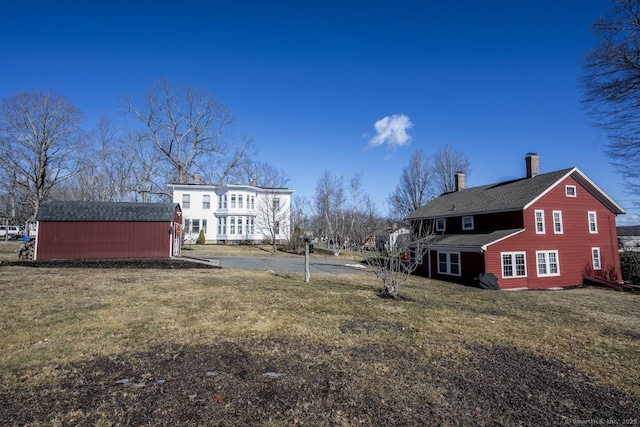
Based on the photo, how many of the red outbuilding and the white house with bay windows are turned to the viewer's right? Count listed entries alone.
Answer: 1

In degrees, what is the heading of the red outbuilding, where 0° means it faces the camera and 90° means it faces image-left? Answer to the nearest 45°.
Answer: approximately 270°

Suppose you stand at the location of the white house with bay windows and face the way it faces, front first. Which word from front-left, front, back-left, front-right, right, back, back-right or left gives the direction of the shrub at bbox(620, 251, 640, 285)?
front-left

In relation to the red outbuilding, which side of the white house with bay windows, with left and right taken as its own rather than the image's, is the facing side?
front

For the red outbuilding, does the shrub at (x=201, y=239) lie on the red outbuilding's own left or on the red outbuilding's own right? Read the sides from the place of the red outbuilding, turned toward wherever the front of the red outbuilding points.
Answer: on the red outbuilding's own left

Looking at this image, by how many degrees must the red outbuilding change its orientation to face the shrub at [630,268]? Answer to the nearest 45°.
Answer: approximately 45° to its right

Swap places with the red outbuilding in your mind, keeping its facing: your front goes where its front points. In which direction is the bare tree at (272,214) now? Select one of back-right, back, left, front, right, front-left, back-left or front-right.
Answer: front-left

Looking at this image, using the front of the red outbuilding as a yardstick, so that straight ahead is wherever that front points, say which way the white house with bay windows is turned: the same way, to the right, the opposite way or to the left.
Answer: to the right

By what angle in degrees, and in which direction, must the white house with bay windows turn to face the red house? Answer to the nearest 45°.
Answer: approximately 45° to its left

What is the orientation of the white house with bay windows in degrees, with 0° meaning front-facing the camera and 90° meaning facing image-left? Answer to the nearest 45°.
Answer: approximately 0°
